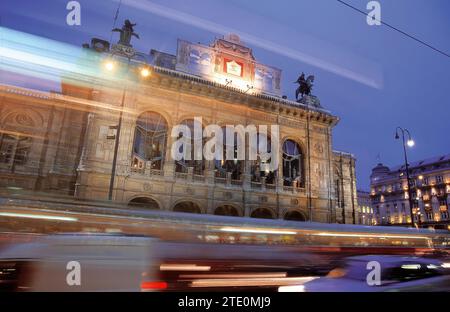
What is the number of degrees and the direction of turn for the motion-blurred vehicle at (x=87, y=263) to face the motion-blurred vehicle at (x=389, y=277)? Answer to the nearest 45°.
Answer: approximately 180°

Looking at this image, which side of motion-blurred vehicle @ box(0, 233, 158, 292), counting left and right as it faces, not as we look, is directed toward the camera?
left

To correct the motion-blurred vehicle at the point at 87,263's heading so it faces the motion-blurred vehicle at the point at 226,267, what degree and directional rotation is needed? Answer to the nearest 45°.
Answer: approximately 135° to its right
